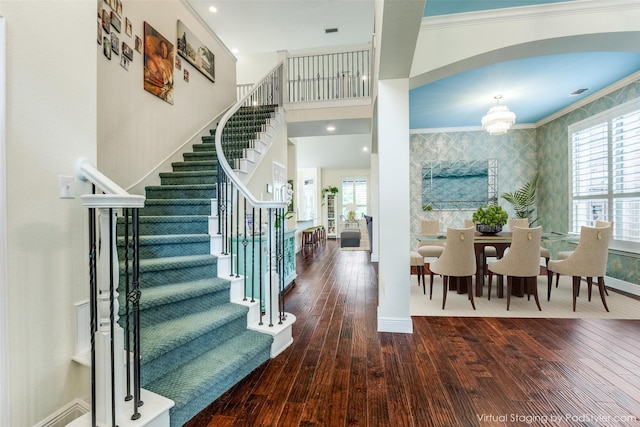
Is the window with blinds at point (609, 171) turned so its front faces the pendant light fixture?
yes

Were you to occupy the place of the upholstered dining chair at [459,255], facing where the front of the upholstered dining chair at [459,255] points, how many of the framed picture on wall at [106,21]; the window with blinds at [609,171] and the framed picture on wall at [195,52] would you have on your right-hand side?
1

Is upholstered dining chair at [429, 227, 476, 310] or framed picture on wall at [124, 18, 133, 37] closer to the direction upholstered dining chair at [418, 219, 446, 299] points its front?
the upholstered dining chair

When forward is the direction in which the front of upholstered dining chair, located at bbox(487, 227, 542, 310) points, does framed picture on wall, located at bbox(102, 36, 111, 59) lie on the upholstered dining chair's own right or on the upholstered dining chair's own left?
on the upholstered dining chair's own left

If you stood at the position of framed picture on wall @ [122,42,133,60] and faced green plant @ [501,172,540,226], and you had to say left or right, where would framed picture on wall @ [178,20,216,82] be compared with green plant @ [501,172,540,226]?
left

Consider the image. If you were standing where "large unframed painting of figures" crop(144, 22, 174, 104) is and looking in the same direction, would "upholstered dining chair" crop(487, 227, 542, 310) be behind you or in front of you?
in front

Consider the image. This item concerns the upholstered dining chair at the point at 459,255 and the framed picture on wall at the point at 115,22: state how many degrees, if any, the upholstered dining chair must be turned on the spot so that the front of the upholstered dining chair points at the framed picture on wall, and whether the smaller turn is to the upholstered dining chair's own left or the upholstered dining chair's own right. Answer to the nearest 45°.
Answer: approximately 90° to the upholstered dining chair's own left

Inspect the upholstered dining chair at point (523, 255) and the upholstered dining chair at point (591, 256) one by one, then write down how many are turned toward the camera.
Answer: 0

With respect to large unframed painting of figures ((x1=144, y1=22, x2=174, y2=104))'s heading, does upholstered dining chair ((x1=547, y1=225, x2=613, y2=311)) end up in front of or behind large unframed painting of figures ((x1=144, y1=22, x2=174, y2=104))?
in front

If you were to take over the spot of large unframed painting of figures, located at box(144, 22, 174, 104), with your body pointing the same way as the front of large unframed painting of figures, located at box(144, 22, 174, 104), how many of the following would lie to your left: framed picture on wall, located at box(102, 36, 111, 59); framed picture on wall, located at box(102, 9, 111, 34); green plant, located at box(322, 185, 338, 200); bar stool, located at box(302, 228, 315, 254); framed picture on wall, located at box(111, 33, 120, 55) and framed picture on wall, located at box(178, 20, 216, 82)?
3

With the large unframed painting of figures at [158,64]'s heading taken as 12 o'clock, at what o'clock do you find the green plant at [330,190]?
The green plant is roughly at 9 o'clock from the large unframed painting of figures.

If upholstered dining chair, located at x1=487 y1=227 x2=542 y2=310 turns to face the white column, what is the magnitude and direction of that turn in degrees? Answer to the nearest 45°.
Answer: approximately 90° to its left

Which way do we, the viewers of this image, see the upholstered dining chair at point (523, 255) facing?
facing away from the viewer and to the left of the viewer

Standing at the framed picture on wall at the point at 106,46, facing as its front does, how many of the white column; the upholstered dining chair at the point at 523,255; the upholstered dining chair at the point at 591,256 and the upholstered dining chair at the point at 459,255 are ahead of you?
4

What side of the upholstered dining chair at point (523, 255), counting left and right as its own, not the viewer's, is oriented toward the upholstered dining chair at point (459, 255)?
left
